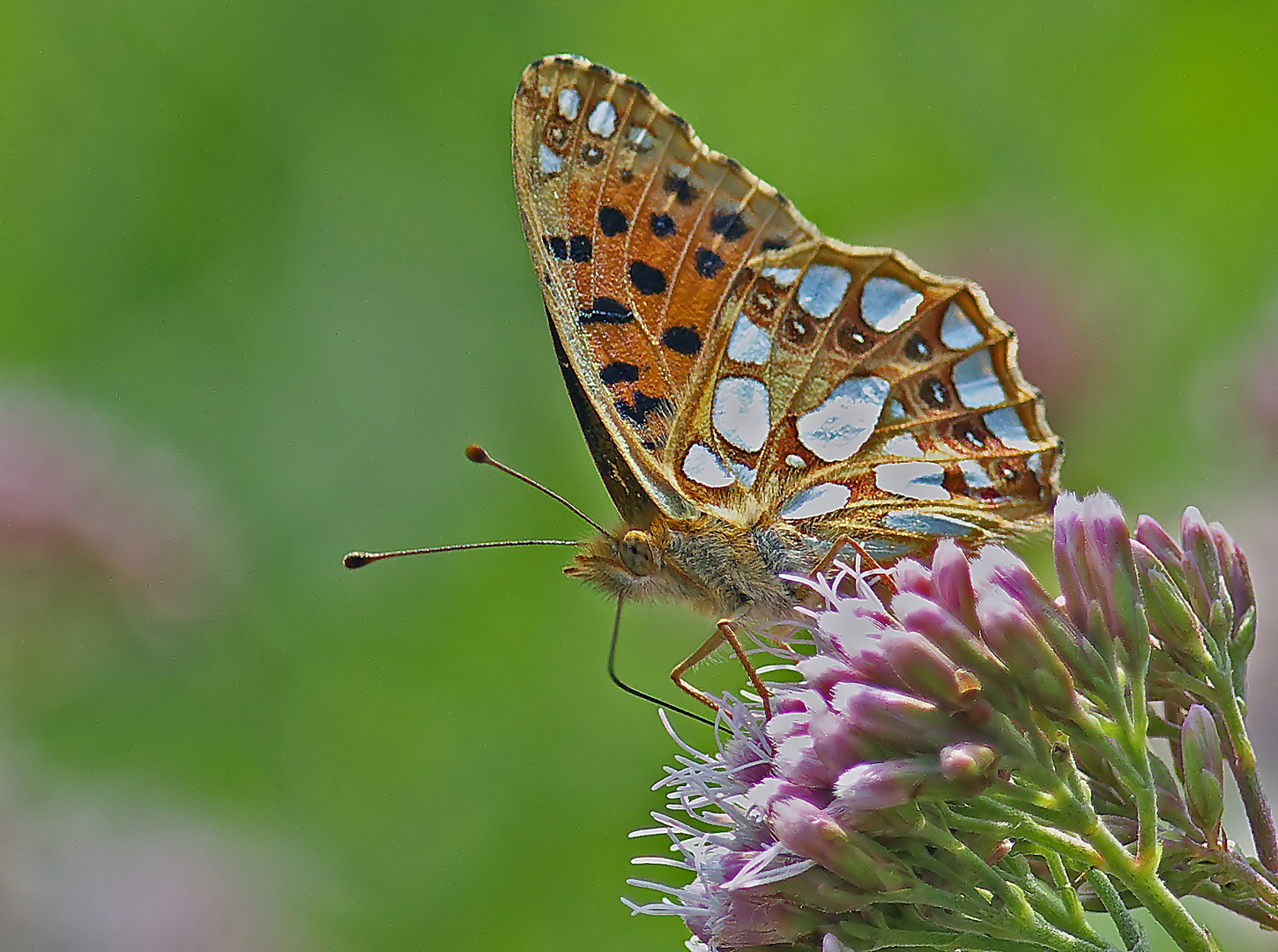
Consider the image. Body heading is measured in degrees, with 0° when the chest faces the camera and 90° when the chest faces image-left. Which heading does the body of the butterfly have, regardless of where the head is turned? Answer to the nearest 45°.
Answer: approximately 90°
